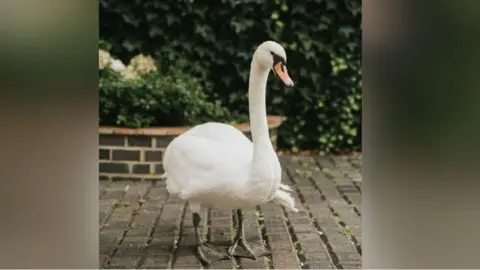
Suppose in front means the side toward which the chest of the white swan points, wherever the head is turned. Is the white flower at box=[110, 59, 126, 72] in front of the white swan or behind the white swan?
behind

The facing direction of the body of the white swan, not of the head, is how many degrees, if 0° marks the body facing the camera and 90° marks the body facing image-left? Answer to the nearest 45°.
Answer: approximately 315°

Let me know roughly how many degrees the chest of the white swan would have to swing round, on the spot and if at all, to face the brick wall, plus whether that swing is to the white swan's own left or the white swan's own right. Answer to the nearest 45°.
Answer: approximately 135° to the white swan's own left

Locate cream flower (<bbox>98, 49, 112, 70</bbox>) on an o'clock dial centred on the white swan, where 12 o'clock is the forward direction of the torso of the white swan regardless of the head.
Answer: The cream flower is roughly at 7 o'clock from the white swan.
